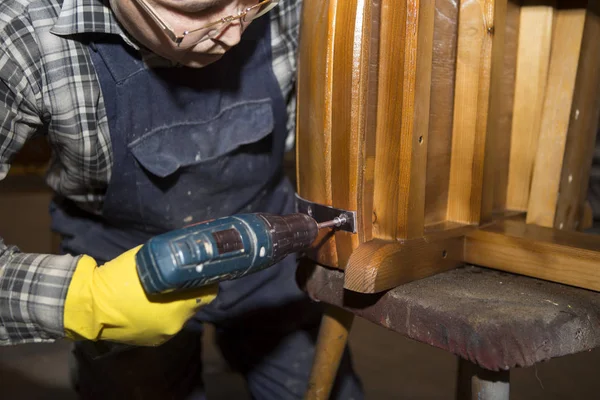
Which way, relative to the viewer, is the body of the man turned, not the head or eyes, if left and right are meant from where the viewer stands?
facing the viewer and to the right of the viewer

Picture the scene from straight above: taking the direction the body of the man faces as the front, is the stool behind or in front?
in front
